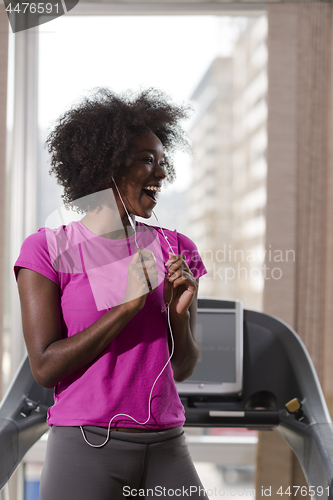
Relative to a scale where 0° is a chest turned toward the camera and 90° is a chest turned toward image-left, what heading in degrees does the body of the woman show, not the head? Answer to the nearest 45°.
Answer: approximately 315°
